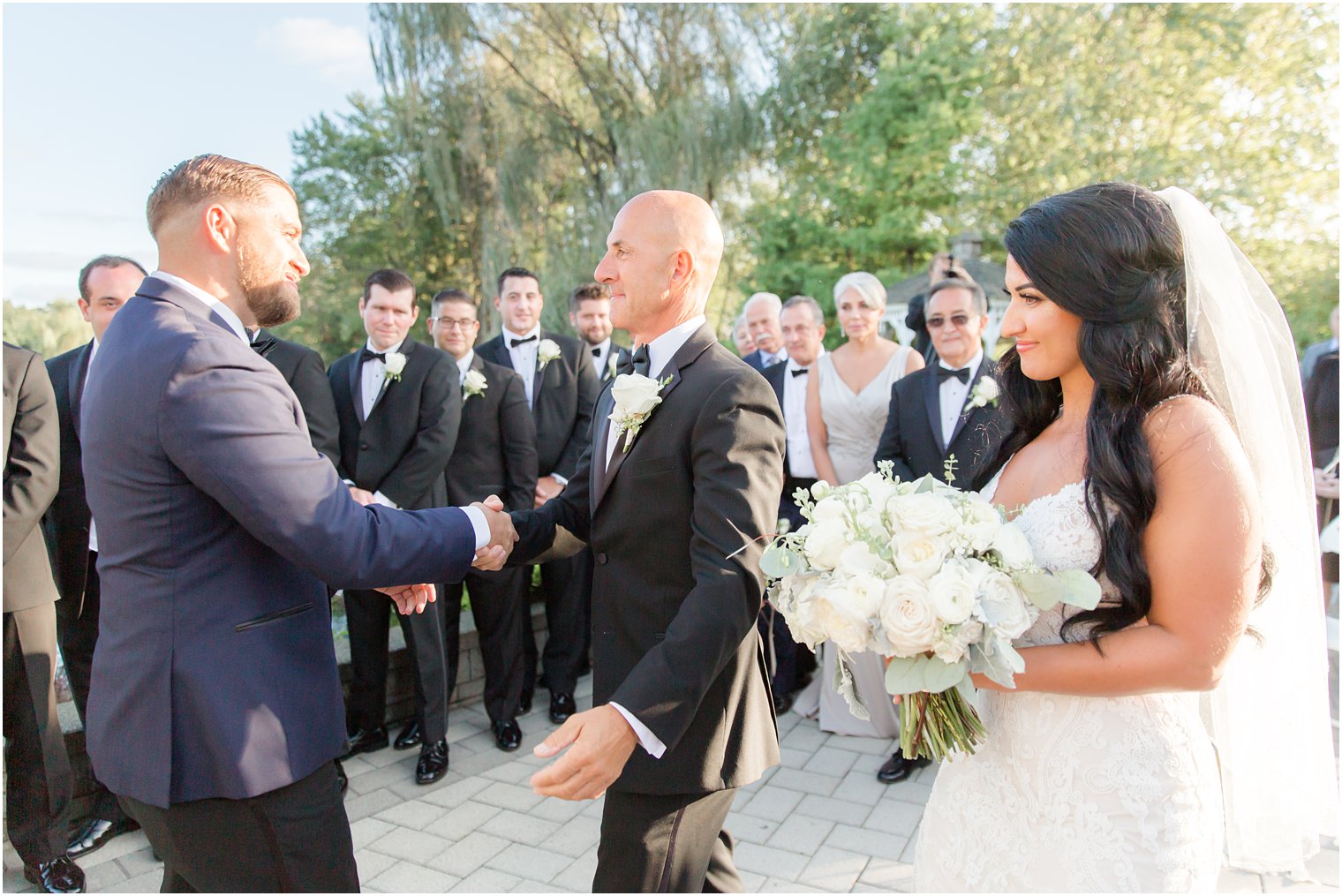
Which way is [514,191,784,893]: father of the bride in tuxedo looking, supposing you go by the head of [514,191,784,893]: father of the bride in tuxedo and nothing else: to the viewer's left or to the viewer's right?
to the viewer's left

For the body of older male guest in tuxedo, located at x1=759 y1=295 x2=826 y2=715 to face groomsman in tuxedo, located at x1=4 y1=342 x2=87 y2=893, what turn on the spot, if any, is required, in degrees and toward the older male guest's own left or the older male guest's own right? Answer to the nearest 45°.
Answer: approximately 45° to the older male guest's own right

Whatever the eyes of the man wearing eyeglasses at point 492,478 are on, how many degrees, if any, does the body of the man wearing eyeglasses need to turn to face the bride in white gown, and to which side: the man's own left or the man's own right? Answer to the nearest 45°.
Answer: approximately 45° to the man's own left

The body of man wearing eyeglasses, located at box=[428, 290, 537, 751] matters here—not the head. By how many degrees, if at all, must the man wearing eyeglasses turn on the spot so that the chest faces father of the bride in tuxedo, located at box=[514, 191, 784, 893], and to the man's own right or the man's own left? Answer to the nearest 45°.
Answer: approximately 45° to the man's own left

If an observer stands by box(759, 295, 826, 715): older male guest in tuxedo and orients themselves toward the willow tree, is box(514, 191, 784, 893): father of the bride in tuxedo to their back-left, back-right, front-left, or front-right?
back-left

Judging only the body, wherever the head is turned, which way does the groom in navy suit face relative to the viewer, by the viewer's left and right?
facing away from the viewer and to the right of the viewer

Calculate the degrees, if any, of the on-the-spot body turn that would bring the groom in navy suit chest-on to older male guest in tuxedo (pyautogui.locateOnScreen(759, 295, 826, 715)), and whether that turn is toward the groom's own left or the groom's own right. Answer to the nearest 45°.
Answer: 0° — they already face them

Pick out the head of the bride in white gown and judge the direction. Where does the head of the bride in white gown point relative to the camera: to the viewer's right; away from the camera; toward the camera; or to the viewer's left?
to the viewer's left

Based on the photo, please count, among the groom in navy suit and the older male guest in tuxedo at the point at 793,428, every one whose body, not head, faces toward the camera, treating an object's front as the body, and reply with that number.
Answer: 1

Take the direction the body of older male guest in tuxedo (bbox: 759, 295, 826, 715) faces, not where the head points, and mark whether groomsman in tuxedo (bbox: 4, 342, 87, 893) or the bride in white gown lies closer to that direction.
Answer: the bride in white gown

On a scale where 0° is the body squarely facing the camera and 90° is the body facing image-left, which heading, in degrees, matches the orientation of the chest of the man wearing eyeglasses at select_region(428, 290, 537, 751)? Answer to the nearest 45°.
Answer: approximately 45°

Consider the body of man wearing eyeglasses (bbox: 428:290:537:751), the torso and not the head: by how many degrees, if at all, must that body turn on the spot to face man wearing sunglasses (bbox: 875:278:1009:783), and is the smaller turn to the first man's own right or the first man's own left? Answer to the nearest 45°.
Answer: approximately 90° to the first man's own left

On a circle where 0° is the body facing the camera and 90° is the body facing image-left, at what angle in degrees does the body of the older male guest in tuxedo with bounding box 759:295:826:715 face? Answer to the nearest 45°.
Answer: approximately 0°

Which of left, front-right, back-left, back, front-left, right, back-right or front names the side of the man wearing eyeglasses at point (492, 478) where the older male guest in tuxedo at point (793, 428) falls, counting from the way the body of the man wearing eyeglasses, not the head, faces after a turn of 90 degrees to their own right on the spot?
back-right

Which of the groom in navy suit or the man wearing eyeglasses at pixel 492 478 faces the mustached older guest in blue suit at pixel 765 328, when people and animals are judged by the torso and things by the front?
the groom in navy suit

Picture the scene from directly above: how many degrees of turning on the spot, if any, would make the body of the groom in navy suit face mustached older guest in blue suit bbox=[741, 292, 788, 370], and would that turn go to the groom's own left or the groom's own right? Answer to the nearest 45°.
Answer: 0° — they already face them
